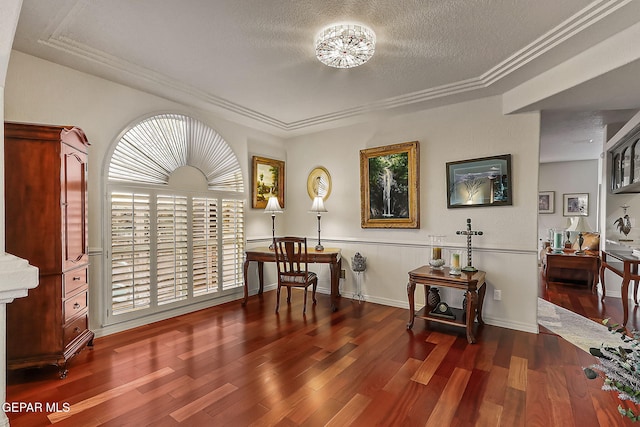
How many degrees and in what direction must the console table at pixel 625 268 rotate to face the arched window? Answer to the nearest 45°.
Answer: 0° — it already faces it

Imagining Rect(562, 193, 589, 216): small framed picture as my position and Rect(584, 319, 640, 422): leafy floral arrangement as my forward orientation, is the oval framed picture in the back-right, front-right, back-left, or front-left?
front-right

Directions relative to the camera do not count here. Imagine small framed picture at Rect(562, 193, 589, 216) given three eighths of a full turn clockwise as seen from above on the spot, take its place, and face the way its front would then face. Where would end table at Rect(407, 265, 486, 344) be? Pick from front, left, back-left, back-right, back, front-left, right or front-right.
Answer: back-left

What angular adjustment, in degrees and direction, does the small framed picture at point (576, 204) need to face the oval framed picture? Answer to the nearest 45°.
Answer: approximately 45° to its right

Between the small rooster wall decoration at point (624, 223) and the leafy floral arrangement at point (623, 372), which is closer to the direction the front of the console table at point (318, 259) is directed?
the leafy floral arrangement

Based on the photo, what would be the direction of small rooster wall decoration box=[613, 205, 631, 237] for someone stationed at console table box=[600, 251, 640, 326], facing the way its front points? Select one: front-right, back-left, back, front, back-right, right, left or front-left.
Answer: back-right

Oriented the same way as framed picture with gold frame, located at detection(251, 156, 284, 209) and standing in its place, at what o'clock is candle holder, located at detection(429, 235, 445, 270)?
The candle holder is roughly at 12 o'clock from the framed picture with gold frame.

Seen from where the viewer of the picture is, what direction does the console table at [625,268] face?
facing the viewer and to the left of the viewer

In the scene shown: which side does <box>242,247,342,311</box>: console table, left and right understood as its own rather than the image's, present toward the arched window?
right

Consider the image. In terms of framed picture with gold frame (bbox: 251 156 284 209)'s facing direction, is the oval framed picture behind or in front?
in front

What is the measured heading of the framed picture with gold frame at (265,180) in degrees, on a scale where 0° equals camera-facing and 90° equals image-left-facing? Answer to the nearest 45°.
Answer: approximately 315°

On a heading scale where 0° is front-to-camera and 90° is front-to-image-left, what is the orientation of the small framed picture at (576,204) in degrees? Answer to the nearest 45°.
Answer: approximately 0°

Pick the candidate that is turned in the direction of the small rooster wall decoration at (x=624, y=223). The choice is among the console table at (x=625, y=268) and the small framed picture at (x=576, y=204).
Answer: the small framed picture

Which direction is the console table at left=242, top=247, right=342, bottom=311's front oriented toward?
toward the camera

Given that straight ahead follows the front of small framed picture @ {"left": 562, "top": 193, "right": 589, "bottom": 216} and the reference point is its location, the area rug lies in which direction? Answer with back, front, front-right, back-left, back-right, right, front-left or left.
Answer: front

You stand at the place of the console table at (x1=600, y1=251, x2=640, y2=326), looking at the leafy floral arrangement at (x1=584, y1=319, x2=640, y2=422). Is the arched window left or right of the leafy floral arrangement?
right

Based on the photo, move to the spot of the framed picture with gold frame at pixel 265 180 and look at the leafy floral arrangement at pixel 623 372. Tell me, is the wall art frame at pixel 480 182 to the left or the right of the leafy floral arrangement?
left
